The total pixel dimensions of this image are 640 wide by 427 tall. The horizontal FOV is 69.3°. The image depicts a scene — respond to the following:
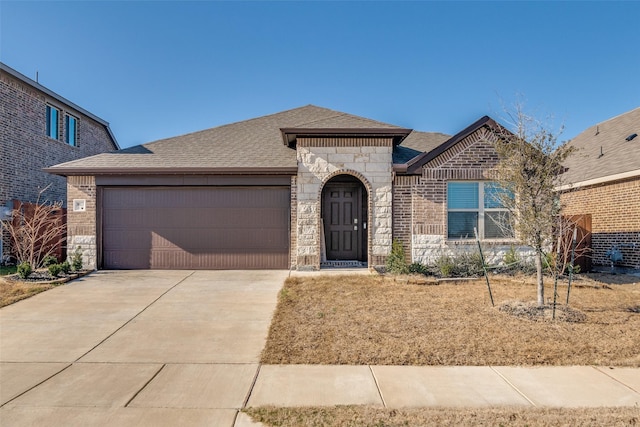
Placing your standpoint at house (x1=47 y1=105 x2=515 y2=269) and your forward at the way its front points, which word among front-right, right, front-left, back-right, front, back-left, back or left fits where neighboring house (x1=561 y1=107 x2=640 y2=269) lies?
left

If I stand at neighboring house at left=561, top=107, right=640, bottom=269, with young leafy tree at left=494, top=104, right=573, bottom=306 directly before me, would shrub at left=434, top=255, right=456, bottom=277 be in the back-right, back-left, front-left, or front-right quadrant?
front-right

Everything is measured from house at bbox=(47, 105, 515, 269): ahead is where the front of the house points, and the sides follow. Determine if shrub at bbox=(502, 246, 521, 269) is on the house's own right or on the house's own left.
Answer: on the house's own left

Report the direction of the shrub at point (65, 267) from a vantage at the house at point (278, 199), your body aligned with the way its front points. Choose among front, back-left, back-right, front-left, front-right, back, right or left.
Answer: right

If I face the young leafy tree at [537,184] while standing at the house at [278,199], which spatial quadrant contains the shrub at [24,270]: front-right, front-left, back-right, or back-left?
back-right

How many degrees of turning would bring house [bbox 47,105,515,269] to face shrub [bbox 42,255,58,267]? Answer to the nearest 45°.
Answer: approximately 90° to its right

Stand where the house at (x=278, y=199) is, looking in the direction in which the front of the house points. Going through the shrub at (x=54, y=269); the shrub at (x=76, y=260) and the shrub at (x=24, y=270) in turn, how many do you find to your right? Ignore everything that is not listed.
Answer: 3

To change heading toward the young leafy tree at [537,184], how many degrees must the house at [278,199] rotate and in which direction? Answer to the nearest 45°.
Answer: approximately 45° to its left

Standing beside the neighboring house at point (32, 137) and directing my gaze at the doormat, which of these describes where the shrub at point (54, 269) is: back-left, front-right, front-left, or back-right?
front-right

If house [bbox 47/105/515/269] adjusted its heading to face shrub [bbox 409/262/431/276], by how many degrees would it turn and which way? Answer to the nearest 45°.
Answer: approximately 90° to its left

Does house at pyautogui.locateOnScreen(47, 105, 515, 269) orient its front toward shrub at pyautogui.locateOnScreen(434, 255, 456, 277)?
no

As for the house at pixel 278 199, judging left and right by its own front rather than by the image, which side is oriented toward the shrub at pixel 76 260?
right

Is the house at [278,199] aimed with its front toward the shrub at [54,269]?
no

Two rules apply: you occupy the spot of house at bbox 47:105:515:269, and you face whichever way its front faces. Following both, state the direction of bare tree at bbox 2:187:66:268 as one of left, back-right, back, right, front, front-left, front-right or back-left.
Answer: right

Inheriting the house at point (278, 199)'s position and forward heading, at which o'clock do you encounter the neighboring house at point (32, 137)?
The neighboring house is roughly at 4 o'clock from the house.

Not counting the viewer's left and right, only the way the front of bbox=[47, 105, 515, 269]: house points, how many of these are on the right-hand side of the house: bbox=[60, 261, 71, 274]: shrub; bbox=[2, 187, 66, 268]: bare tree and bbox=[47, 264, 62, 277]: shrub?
3

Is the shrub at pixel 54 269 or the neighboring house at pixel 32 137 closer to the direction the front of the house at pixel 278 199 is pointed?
the shrub

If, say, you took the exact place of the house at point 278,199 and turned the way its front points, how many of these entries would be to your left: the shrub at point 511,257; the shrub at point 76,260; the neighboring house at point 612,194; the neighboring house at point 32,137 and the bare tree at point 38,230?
2

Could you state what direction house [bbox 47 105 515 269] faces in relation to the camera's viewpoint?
facing the viewer
